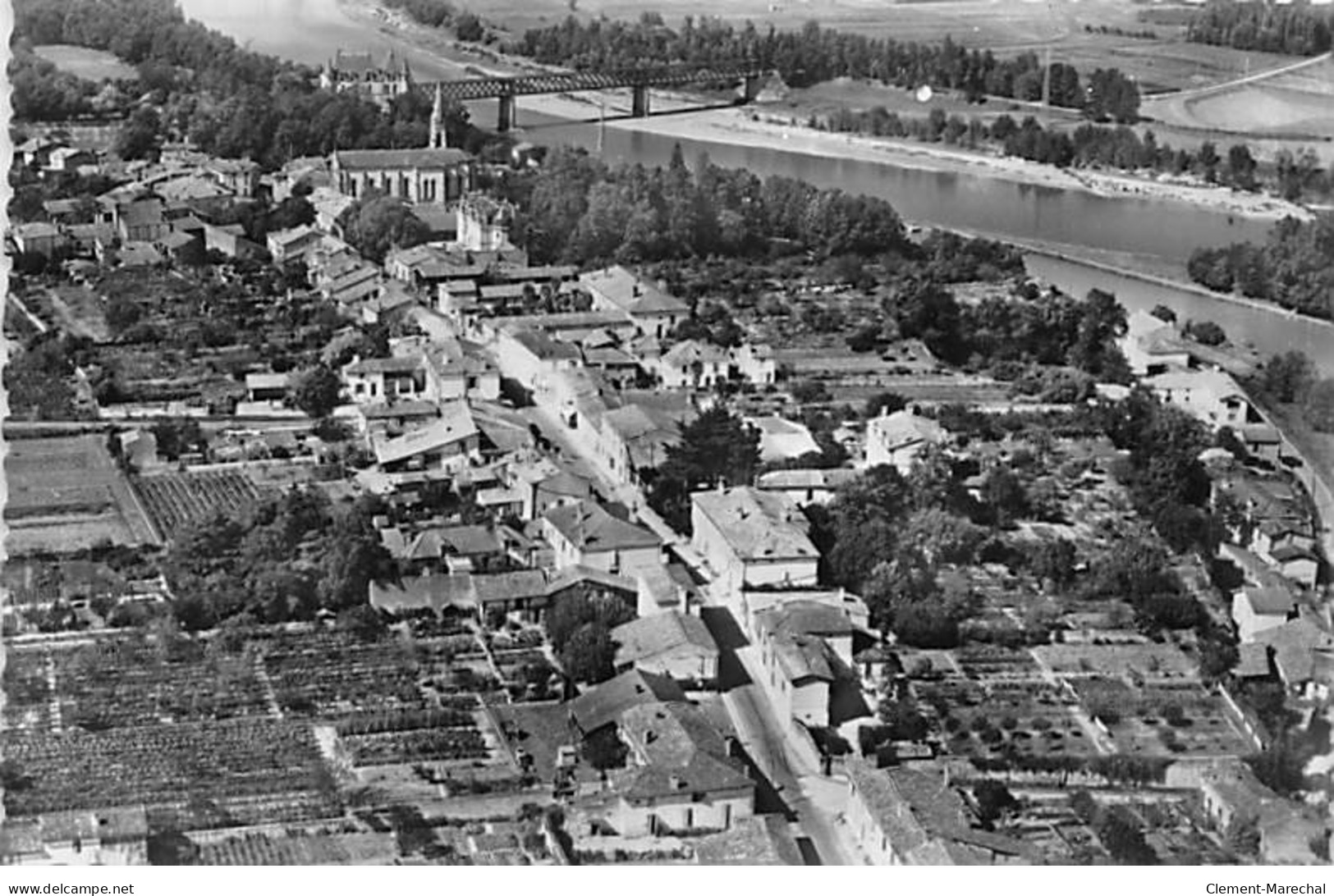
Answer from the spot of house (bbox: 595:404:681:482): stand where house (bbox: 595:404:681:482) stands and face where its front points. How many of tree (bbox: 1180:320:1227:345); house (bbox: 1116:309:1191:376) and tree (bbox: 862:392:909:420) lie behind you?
3

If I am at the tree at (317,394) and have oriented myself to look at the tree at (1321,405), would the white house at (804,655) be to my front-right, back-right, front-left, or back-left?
front-right

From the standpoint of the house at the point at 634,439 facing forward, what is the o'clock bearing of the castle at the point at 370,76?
the castle at the point at 370,76 is roughly at 4 o'clock from the house at the point at 634,439.

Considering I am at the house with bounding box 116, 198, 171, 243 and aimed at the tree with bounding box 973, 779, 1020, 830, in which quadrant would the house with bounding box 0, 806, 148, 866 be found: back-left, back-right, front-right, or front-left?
front-right

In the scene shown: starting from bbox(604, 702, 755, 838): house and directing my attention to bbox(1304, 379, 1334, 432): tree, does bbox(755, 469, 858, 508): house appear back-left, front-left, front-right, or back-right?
front-left

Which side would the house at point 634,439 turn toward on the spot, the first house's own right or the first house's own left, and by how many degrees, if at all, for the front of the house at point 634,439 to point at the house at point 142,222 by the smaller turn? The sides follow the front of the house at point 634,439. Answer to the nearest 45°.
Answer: approximately 90° to the first house's own right

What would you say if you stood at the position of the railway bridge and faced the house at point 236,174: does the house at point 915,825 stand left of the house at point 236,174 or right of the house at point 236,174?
left

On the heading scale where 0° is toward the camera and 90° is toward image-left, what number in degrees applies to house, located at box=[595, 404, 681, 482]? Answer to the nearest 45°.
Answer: approximately 45°

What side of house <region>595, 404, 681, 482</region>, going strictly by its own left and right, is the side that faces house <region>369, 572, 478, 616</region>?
front
